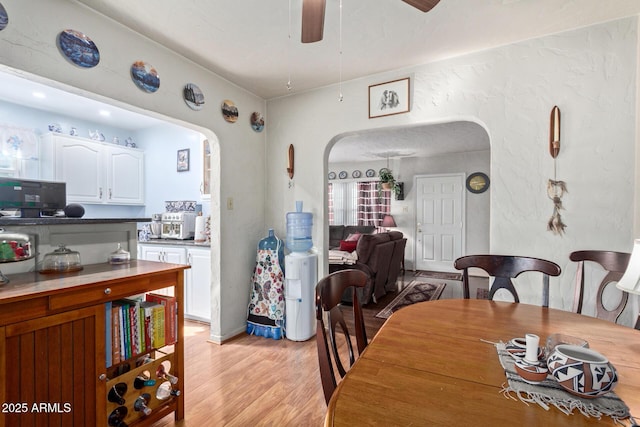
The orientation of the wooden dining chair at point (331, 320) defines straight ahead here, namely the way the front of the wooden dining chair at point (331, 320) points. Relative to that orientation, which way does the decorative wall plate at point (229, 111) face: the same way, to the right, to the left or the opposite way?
the same way

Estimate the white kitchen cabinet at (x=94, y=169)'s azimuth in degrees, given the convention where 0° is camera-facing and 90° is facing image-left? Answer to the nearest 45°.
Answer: approximately 315°

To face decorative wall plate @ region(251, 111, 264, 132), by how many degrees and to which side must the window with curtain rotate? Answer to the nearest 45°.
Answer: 0° — it already faces it

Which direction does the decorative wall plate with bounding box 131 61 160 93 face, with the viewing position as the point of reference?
facing the viewer and to the right of the viewer

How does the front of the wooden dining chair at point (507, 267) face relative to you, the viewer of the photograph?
facing the viewer

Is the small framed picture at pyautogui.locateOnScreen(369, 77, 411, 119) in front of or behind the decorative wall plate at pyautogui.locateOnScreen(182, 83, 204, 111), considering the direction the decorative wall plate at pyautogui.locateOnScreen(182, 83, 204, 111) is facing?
in front

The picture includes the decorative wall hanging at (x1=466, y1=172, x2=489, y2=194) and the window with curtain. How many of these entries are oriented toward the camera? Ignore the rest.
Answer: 2

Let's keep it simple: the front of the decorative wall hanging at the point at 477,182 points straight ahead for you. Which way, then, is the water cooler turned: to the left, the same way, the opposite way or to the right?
the same way

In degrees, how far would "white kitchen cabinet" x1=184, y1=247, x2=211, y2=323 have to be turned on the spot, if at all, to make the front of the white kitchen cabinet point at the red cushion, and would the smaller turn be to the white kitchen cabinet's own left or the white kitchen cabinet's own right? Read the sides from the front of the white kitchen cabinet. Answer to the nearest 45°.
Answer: approximately 180°

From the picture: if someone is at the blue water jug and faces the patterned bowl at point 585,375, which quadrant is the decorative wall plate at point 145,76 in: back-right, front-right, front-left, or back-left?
front-right

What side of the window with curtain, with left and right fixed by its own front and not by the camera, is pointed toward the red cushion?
front

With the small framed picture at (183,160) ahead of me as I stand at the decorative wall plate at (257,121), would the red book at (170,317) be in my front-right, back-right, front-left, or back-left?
back-left

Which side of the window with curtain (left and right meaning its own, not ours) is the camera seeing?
front

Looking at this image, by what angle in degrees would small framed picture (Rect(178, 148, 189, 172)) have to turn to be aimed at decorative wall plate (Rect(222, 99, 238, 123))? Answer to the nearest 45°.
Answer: approximately 45° to its left

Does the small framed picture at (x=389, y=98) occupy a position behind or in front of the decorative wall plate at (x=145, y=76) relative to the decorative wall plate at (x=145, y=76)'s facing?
in front

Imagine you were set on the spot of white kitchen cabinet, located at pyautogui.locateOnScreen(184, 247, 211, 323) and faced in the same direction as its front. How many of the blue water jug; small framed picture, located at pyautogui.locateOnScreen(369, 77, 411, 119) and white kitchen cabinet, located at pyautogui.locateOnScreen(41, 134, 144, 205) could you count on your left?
2

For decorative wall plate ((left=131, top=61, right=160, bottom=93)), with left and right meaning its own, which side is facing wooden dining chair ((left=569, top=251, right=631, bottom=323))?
front

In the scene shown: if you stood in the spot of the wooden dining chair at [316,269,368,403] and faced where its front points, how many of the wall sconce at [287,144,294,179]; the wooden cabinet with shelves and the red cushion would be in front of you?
0

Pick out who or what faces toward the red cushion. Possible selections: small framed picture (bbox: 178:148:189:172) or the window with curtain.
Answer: the window with curtain
